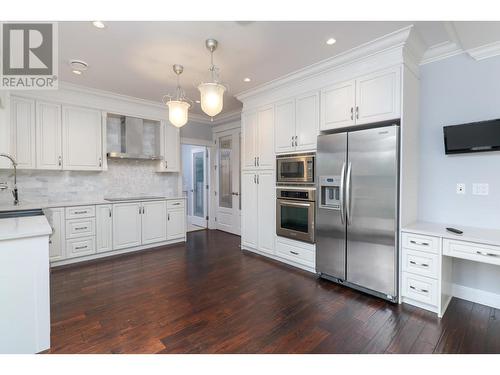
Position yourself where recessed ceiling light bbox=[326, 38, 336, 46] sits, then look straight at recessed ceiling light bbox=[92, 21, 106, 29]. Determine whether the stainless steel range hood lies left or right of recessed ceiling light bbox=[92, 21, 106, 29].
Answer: right

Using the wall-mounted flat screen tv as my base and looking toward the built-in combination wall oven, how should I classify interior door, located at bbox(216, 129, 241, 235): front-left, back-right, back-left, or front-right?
front-right

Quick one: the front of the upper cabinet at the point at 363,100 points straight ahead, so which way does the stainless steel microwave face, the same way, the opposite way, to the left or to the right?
the same way

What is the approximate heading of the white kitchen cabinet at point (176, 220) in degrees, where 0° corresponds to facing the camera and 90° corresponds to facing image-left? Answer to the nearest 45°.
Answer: approximately 315°

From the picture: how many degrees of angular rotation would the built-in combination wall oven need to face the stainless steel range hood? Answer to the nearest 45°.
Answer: approximately 45° to its right

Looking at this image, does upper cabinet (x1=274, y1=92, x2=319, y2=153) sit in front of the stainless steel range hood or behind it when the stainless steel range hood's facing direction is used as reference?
in front

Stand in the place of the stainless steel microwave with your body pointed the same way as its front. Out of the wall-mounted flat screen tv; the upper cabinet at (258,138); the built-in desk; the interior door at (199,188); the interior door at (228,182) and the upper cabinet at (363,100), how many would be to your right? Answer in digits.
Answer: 3

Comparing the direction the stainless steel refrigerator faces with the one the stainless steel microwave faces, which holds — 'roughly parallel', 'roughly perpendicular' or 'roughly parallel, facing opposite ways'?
roughly parallel

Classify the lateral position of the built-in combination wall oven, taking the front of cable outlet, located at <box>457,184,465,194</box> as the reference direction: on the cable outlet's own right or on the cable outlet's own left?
on the cable outlet's own right

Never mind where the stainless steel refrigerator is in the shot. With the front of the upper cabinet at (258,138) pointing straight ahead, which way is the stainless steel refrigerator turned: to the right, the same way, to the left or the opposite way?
the same way

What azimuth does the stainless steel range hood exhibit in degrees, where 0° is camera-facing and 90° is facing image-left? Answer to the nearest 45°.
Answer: approximately 315°

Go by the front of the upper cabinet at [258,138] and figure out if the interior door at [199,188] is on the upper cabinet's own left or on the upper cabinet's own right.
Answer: on the upper cabinet's own right

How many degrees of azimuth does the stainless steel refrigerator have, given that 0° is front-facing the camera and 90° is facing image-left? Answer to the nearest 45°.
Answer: approximately 45°

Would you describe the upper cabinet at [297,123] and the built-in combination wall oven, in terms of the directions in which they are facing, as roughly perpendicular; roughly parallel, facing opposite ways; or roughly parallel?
roughly parallel

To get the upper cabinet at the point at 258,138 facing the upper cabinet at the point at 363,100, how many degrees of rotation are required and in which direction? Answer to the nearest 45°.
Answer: approximately 90° to its left
